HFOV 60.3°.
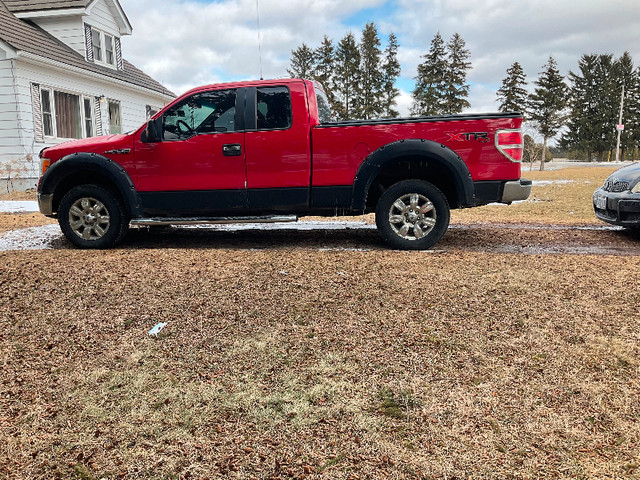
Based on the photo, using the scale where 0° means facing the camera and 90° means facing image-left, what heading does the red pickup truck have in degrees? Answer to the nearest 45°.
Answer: approximately 90°

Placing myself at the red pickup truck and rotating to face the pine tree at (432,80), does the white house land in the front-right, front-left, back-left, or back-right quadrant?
front-left

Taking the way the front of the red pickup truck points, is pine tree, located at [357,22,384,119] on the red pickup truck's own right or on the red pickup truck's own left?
on the red pickup truck's own right

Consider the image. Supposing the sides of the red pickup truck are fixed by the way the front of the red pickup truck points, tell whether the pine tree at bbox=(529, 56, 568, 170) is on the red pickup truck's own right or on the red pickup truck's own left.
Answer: on the red pickup truck's own right

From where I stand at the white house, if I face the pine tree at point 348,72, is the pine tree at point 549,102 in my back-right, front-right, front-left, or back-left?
front-right

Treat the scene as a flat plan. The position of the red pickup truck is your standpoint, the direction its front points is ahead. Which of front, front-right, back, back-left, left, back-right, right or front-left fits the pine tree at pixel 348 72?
right

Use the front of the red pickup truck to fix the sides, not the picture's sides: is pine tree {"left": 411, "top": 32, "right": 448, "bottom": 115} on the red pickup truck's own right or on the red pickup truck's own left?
on the red pickup truck's own right

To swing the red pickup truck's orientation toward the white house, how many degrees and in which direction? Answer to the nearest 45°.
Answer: approximately 45° to its right
